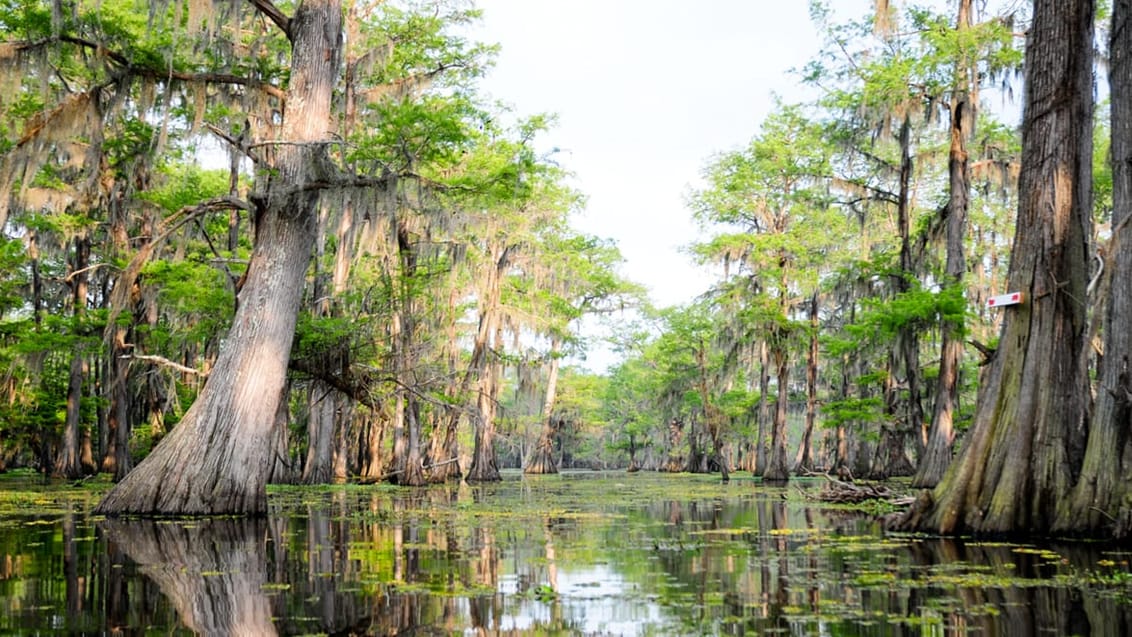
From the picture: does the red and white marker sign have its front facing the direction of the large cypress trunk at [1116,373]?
no

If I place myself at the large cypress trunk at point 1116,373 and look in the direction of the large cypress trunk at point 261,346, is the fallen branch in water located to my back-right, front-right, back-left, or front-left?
front-right

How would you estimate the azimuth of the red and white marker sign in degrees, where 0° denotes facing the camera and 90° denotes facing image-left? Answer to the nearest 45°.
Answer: approximately 45°

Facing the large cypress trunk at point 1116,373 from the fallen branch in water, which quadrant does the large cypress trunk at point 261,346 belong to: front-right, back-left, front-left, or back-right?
front-right

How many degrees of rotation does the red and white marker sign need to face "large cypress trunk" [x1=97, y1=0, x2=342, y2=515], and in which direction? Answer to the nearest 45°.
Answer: approximately 45° to its right
